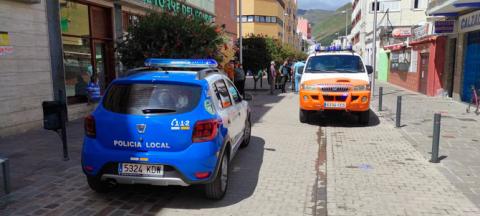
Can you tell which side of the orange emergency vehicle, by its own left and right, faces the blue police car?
front

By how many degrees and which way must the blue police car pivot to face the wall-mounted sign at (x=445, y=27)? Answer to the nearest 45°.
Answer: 0° — it already faces it

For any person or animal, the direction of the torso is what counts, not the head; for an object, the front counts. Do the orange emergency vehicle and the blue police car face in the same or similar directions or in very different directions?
very different directions

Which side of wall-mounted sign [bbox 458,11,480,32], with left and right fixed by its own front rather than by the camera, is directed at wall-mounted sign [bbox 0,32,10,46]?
front

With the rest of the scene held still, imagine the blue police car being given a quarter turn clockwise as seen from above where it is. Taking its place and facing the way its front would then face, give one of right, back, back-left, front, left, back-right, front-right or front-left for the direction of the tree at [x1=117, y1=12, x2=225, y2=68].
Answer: back-left

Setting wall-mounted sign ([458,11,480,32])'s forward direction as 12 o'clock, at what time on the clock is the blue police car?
The blue police car is roughly at 11 o'clock from the wall-mounted sign.

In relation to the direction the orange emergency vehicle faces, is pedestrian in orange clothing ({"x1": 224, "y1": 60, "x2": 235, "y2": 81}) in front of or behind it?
behind

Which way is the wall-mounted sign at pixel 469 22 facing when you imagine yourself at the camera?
facing the viewer and to the left of the viewer

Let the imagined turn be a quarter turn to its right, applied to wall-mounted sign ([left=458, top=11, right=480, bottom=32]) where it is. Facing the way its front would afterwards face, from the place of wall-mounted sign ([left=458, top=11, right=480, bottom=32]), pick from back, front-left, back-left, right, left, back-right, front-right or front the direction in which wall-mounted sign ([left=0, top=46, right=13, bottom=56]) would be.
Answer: left

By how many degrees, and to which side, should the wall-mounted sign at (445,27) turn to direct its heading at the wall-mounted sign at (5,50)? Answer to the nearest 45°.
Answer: approximately 45° to its right

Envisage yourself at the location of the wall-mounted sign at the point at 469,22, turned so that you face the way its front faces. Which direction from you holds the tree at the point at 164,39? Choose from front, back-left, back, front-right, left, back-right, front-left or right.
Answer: front

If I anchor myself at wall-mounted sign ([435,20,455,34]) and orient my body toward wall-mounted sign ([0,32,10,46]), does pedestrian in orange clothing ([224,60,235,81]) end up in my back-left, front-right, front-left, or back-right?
front-right

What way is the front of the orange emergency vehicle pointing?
toward the camera
